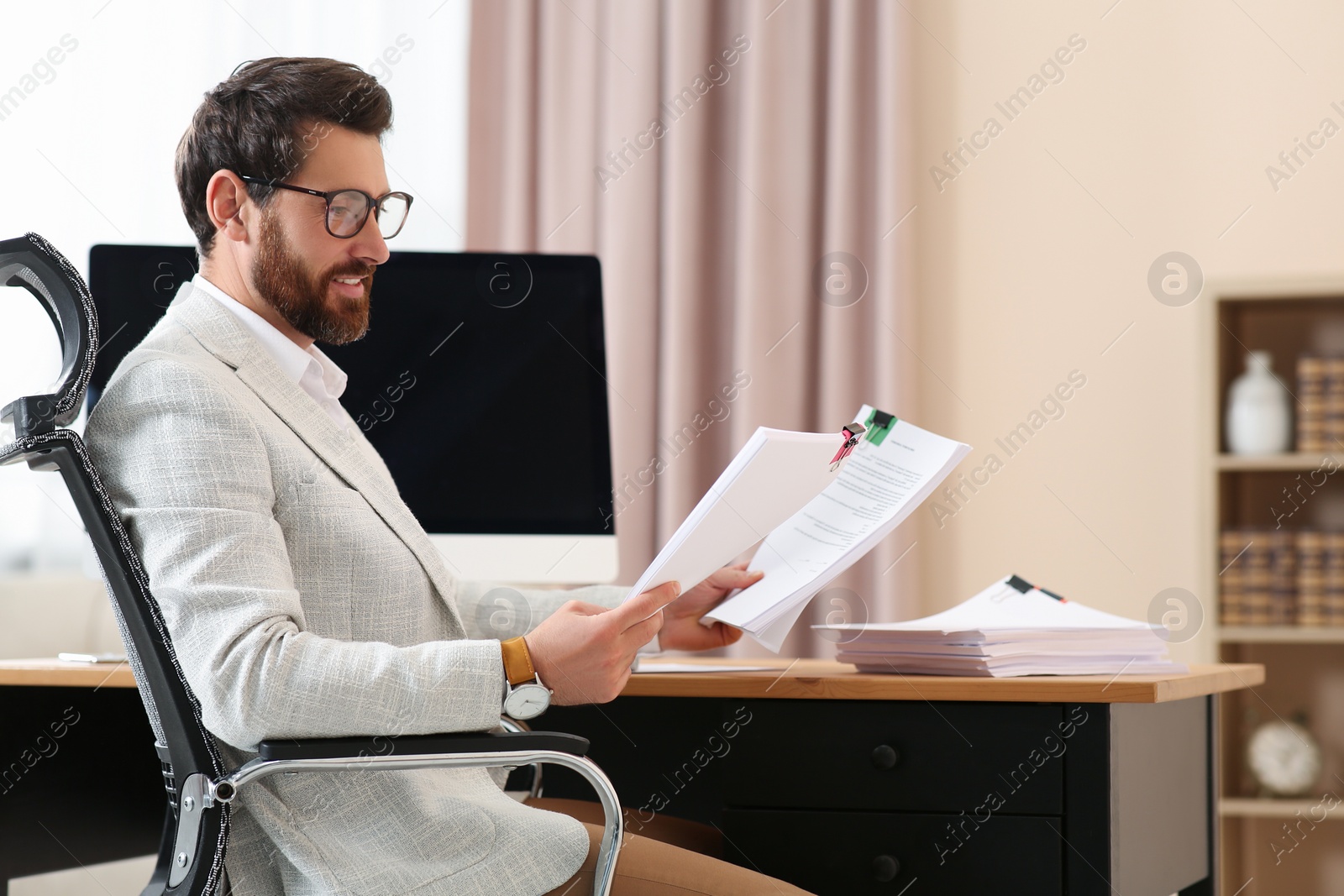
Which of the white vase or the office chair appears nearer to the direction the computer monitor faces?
the office chair

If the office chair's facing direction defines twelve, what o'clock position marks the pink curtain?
The pink curtain is roughly at 10 o'clock from the office chair.

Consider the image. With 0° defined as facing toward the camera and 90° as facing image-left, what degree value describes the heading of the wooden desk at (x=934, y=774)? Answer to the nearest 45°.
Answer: approximately 0°

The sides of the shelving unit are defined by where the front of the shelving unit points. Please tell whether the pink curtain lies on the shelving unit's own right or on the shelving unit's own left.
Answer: on the shelving unit's own right

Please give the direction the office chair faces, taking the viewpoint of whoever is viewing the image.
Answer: facing to the right of the viewer

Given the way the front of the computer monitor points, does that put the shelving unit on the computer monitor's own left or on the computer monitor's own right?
on the computer monitor's own left

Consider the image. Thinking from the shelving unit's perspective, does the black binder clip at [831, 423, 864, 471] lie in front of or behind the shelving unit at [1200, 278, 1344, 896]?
in front

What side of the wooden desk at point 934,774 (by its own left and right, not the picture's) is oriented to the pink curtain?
back
